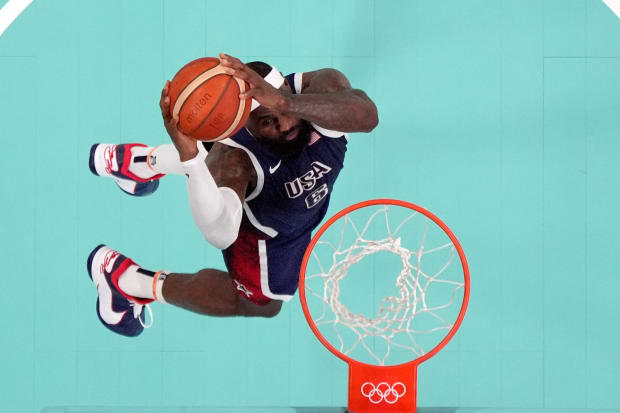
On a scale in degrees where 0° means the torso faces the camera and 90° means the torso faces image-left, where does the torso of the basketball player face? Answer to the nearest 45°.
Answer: approximately 315°
